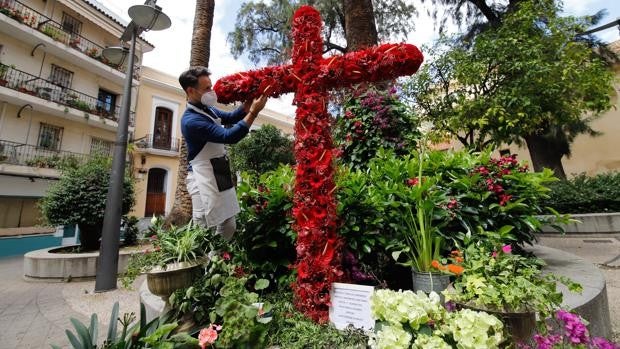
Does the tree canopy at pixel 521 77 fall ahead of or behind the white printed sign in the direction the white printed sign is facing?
behind

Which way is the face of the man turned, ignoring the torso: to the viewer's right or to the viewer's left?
to the viewer's right

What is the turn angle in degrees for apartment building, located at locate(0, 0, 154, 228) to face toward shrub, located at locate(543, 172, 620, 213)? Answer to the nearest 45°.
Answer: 0° — it already faces it

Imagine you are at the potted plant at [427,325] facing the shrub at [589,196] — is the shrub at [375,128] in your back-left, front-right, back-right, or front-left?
front-left

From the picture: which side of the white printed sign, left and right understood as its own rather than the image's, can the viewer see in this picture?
front

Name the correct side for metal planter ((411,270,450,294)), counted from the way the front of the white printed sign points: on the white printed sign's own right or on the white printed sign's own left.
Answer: on the white printed sign's own left

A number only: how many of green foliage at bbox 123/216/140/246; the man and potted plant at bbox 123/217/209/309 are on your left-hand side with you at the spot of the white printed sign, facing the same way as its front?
0

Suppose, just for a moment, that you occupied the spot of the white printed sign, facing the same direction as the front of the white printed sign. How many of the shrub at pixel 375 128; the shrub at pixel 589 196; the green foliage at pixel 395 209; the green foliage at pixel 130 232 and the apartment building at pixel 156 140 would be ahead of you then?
0

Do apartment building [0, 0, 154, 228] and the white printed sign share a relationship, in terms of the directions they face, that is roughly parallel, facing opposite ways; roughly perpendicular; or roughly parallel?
roughly perpendicular

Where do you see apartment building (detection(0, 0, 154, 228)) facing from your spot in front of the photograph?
facing the viewer and to the right of the viewer

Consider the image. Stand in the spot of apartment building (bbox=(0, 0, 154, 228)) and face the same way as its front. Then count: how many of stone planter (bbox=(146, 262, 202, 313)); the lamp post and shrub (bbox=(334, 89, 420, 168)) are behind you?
0

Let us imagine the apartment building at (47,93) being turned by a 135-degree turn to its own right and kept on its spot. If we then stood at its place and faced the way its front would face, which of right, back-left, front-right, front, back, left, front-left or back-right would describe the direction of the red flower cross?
left

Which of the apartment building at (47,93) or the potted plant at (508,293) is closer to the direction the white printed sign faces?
the potted plant

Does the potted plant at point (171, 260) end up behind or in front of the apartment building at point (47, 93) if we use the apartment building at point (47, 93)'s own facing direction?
in front

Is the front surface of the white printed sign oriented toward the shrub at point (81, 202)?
no

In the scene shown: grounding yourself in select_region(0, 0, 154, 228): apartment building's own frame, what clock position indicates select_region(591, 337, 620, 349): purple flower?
The purple flower is roughly at 1 o'clock from the apartment building.

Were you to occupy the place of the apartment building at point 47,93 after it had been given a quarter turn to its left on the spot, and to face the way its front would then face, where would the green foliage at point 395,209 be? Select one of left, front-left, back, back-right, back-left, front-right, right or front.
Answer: back-right

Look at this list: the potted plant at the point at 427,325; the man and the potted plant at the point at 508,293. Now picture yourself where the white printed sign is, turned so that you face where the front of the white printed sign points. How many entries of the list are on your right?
1

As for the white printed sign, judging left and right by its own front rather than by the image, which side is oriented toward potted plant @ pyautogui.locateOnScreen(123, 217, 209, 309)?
right

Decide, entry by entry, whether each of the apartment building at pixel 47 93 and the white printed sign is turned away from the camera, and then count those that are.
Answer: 0

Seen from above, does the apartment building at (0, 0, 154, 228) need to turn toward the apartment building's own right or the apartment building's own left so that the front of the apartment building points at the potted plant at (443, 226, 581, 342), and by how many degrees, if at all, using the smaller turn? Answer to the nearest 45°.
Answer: approximately 45° to the apartment building's own right
